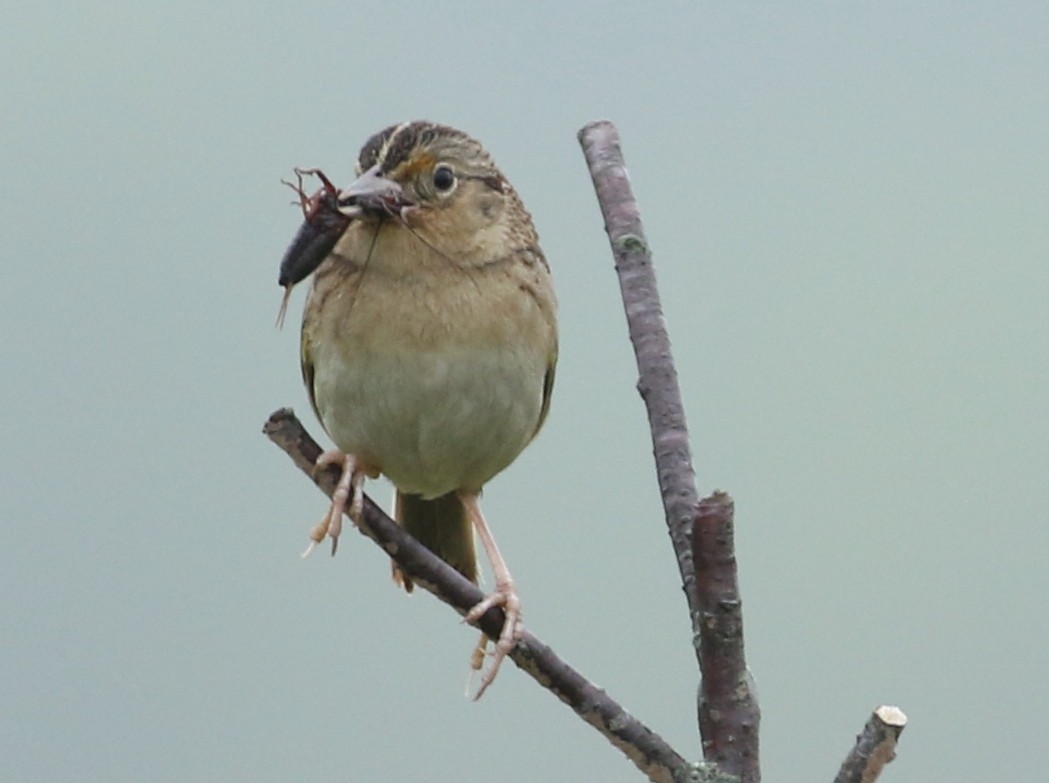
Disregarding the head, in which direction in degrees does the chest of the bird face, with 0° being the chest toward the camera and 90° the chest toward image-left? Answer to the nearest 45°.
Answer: approximately 0°
